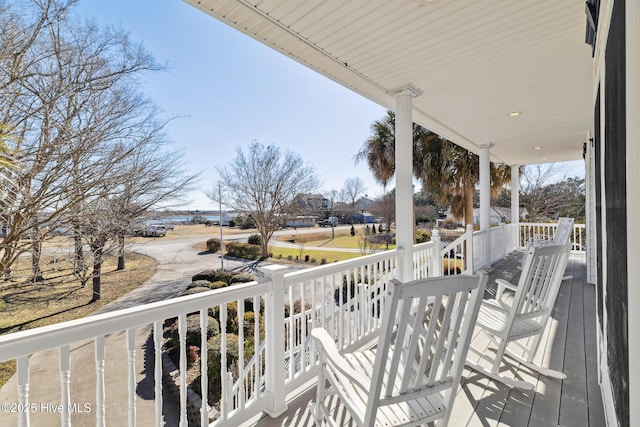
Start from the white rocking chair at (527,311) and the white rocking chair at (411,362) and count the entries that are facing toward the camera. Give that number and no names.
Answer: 0

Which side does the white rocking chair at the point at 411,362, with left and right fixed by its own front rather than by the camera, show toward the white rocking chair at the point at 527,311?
right

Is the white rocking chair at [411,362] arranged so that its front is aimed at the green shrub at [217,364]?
yes

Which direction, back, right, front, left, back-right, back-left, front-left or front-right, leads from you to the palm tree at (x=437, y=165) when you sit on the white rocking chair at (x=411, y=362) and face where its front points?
front-right

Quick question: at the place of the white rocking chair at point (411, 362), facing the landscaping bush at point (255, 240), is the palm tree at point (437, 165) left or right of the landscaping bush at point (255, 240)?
right

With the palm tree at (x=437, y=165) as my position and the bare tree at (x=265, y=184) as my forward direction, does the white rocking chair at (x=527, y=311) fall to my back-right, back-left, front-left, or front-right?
back-left

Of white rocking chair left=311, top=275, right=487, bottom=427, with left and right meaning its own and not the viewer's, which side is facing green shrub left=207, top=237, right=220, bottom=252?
front

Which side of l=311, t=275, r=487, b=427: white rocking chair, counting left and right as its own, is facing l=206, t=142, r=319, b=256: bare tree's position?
front

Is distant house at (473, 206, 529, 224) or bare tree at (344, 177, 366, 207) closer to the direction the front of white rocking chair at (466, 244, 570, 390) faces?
the bare tree

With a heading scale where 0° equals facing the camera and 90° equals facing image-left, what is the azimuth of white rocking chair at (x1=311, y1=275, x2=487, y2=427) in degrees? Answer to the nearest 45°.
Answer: approximately 135°

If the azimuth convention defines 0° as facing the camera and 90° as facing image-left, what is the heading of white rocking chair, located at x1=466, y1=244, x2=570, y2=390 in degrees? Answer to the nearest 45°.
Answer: approximately 135°

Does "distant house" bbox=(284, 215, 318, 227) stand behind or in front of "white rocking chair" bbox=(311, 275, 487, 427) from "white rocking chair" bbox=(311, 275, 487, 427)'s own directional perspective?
in front
